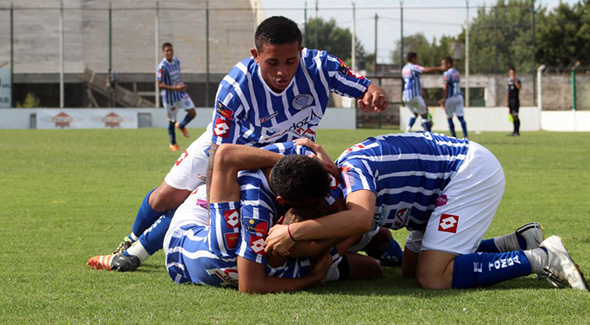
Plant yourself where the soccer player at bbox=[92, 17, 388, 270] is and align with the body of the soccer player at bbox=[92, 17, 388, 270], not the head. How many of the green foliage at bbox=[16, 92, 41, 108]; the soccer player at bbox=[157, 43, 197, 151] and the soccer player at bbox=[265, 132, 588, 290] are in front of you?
1

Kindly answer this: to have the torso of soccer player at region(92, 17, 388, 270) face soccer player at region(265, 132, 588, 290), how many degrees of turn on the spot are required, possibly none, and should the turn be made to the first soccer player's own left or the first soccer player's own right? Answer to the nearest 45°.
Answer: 0° — they already face them

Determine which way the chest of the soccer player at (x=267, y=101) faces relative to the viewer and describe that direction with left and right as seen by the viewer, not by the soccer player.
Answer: facing the viewer and to the right of the viewer

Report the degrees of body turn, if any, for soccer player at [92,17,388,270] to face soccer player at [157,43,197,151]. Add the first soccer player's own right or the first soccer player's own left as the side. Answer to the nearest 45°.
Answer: approximately 135° to the first soccer player's own left

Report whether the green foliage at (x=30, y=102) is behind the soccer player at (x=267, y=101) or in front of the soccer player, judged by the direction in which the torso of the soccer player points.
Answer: behind
